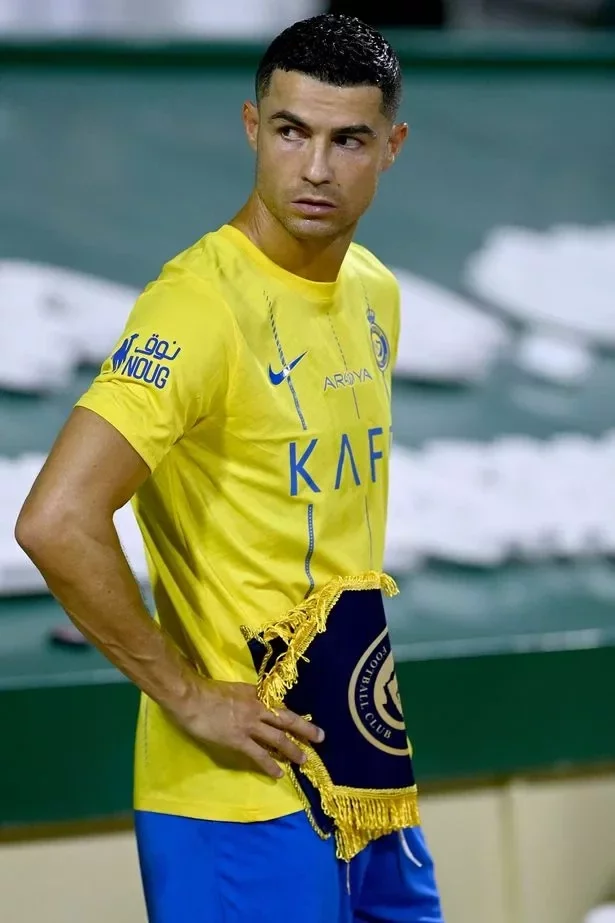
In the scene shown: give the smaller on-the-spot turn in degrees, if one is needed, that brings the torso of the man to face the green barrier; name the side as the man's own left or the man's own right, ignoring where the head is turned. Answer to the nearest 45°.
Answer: approximately 135° to the man's own left

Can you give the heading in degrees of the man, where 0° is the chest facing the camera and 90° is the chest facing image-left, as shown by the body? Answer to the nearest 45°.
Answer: approximately 315°
